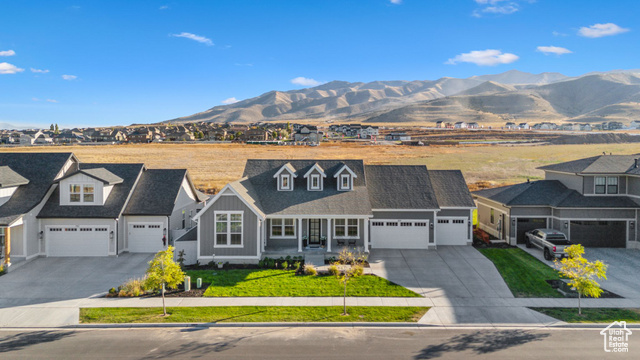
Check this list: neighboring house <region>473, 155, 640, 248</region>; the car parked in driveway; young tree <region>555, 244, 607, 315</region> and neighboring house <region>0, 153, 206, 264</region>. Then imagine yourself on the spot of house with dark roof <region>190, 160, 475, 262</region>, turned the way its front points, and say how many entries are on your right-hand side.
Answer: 1

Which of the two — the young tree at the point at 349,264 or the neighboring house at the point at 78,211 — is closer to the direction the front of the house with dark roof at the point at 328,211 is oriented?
the young tree

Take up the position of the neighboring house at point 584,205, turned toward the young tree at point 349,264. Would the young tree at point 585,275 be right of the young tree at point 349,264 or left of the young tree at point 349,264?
left

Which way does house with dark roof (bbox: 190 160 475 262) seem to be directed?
toward the camera

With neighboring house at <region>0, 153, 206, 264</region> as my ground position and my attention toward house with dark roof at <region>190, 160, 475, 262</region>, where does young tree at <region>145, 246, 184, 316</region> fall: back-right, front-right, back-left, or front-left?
front-right

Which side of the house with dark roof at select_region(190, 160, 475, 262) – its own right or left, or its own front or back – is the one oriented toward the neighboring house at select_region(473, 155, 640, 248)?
left

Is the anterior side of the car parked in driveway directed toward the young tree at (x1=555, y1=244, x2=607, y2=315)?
no

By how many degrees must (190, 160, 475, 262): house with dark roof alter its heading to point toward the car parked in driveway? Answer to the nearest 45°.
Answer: approximately 90° to its left

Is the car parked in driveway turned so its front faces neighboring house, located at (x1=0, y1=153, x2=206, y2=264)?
no

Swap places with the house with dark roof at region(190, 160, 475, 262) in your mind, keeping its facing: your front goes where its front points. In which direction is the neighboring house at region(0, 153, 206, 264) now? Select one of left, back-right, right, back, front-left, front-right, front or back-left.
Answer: right
